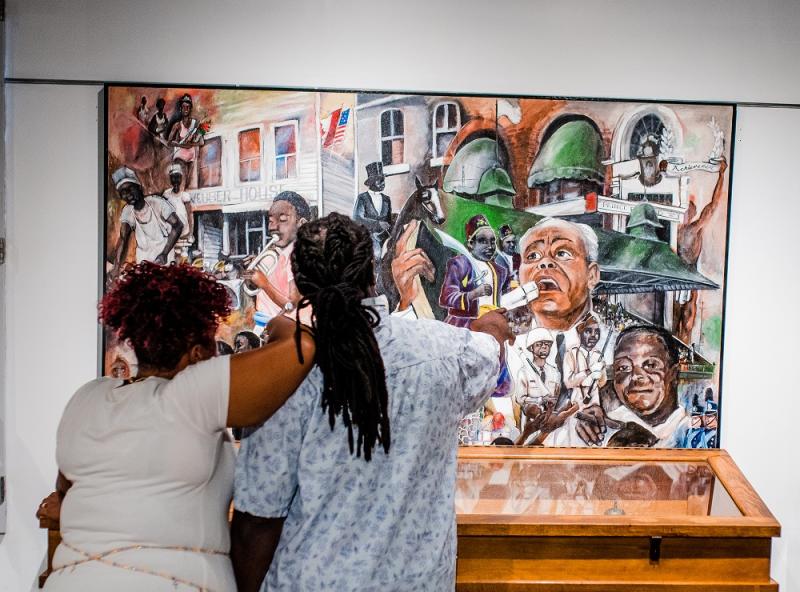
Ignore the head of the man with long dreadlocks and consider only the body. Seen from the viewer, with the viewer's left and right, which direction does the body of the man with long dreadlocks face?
facing away from the viewer

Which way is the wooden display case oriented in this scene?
toward the camera

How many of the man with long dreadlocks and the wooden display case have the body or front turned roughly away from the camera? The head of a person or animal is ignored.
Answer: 1

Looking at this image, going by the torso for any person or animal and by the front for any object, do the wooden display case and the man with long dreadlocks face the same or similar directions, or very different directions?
very different directions

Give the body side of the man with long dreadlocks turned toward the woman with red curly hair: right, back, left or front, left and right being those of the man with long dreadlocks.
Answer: left

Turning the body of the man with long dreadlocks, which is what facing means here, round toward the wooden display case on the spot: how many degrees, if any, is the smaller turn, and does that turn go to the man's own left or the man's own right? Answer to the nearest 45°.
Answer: approximately 45° to the man's own right

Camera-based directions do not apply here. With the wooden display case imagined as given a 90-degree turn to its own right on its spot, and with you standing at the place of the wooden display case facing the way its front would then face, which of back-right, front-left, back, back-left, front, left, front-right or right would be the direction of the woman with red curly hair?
front-left

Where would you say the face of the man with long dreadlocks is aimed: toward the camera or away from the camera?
away from the camera

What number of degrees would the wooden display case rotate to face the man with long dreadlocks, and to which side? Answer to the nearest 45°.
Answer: approximately 45° to its right
